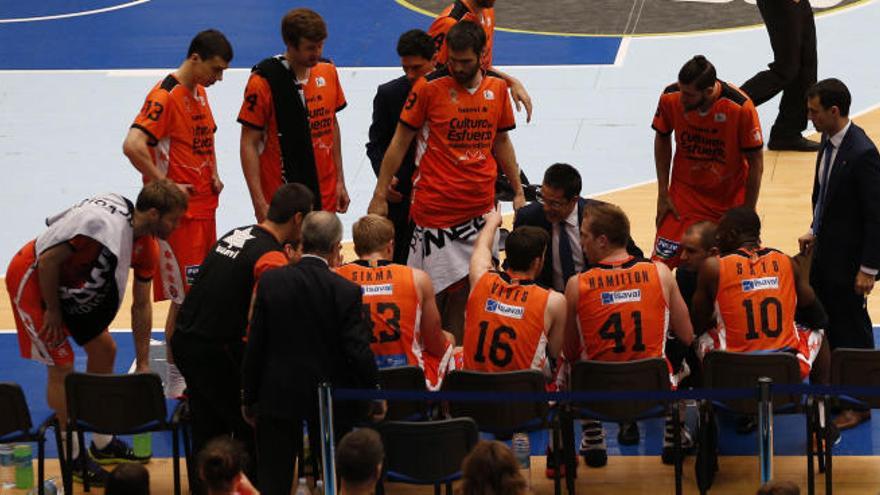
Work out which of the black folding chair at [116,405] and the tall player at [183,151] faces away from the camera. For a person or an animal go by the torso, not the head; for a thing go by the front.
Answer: the black folding chair

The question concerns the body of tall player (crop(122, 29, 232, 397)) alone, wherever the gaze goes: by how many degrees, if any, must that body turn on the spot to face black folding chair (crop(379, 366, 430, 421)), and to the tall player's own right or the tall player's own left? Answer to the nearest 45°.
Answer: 0° — they already face it

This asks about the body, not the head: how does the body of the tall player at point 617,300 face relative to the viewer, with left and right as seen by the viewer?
facing away from the viewer

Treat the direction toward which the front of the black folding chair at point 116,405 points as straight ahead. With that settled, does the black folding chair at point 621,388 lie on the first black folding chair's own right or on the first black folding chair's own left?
on the first black folding chair's own right

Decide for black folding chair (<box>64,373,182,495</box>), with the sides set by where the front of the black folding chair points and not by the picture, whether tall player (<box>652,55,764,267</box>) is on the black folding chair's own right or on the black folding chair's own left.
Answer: on the black folding chair's own right

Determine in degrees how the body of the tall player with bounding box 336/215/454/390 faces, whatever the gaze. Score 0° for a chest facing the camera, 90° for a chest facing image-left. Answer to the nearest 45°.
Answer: approximately 180°

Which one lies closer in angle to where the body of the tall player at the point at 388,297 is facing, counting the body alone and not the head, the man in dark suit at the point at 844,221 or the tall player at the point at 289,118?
the tall player

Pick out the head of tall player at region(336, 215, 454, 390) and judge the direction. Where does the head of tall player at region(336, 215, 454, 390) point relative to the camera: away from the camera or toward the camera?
away from the camera

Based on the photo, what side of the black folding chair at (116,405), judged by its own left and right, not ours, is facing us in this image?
back

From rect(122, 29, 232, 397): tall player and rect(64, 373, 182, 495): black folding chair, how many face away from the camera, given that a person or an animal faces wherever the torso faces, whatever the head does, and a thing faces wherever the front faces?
1

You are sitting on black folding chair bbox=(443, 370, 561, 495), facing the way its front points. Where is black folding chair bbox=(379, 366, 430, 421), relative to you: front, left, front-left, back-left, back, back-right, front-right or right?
left

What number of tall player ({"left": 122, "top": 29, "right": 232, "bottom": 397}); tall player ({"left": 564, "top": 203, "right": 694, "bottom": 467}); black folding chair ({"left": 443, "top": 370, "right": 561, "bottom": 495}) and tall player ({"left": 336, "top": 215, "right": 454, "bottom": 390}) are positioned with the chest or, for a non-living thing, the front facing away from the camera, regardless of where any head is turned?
3

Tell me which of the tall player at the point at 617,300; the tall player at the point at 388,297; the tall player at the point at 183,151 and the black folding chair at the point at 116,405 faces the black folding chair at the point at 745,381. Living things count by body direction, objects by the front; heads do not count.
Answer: the tall player at the point at 183,151

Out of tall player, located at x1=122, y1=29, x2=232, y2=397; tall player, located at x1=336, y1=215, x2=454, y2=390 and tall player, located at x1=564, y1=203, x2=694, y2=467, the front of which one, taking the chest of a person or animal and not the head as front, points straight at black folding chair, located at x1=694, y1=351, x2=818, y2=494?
tall player, located at x1=122, y1=29, x2=232, y2=397

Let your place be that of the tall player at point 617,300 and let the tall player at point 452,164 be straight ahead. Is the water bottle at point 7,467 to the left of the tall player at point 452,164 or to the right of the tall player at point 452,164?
left

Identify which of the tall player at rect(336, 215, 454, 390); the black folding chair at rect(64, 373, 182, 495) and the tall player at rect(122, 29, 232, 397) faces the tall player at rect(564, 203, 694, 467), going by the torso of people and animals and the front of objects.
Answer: the tall player at rect(122, 29, 232, 397)
